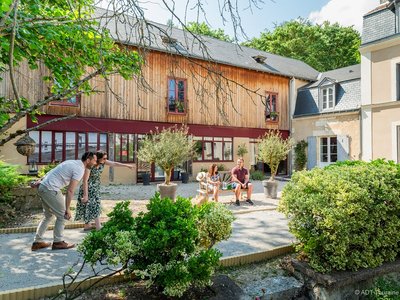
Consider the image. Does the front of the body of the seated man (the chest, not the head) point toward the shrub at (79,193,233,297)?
yes

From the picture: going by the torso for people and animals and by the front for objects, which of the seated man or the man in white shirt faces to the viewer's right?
the man in white shirt

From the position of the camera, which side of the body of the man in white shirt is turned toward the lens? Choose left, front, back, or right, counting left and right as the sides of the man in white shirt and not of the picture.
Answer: right

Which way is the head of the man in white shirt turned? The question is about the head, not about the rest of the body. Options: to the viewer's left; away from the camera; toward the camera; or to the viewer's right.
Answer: to the viewer's right

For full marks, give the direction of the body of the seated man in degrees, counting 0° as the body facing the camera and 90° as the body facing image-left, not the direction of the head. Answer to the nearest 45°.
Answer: approximately 0°

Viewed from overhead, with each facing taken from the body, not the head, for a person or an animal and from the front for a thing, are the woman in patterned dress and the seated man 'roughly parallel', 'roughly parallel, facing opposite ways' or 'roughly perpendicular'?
roughly perpendicular

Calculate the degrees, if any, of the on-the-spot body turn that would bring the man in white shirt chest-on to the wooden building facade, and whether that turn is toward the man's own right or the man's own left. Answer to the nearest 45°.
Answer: approximately 45° to the man's own left
